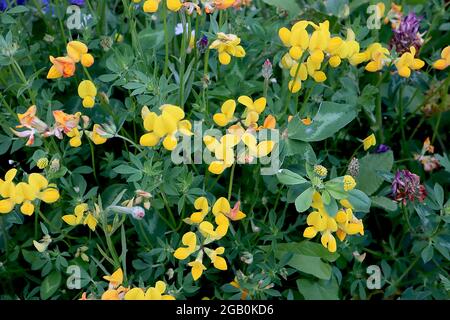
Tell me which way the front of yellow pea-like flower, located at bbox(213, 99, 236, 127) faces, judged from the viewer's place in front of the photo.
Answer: facing the viewer and to the left of the viewer

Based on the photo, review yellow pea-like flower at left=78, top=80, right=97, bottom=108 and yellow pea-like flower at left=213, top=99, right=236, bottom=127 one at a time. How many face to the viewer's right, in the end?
0
